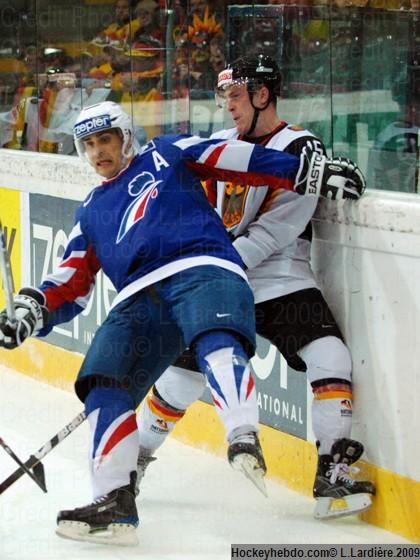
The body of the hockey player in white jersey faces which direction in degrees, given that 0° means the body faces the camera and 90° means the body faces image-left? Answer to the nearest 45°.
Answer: approximately 45°
